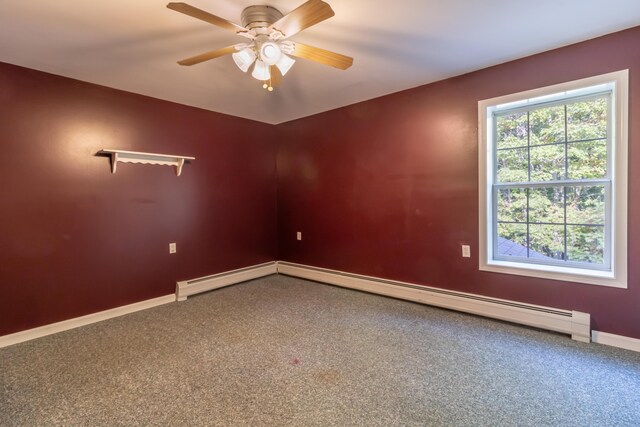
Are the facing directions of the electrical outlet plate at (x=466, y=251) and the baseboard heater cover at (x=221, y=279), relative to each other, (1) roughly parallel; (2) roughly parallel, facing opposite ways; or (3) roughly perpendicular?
roughly perpendicular

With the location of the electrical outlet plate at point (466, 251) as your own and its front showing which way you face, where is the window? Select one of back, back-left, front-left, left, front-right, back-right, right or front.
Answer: left

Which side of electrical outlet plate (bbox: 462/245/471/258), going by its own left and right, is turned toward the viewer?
front

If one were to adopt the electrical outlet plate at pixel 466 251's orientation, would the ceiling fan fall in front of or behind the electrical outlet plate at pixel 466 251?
in front

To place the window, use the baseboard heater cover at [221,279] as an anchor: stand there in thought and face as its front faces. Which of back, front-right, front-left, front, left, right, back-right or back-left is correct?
front

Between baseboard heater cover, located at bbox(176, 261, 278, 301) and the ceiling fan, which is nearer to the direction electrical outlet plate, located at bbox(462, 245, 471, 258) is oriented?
the ceiling fan

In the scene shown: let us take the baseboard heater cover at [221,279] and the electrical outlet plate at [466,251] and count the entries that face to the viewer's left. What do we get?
0

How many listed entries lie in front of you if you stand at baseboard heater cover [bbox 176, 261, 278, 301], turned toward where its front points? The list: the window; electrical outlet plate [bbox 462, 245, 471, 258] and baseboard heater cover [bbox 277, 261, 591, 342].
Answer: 3

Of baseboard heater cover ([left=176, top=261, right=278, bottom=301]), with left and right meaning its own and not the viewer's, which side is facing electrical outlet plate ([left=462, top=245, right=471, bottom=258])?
front

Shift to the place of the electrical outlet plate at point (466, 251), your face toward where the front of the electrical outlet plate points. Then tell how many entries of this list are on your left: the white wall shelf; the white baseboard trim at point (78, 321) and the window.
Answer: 1

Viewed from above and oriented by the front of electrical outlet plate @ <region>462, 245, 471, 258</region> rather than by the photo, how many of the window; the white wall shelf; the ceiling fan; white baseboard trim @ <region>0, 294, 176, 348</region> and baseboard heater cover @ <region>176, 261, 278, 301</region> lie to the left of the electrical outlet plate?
1
